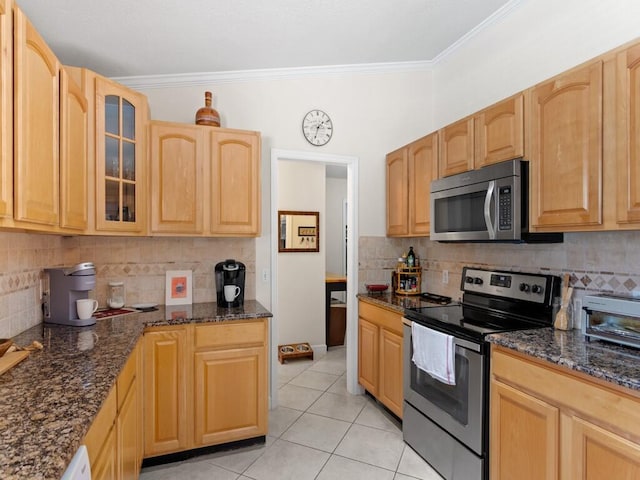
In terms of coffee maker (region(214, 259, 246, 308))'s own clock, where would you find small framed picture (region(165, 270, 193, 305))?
The small framed picture is roughly at 4 o'clock from the coffee maker.

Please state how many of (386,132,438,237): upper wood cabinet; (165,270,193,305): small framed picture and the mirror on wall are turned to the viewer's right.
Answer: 0

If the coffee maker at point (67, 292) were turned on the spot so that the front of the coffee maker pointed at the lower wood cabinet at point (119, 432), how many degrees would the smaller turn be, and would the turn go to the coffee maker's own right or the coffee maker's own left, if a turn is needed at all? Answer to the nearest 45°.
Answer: approximately 90° to the coffee maker's own right

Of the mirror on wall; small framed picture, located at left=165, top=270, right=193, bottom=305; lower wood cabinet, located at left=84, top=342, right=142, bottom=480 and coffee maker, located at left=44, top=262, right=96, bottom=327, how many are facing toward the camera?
2

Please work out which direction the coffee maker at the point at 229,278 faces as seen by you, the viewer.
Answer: facing the viewer

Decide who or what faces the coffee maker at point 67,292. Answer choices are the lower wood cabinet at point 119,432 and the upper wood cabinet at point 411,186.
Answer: the upper wood cabinet

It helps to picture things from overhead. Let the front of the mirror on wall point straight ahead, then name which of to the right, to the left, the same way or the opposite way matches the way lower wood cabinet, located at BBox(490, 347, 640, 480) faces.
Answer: to the right

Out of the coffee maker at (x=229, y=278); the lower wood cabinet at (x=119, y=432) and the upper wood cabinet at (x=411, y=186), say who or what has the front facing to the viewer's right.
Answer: the lower wood cabinet

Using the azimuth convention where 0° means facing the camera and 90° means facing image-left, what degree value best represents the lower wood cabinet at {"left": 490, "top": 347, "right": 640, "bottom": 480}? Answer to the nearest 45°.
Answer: approximately 45°

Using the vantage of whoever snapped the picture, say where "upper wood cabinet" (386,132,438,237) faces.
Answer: facing the viewer and to the left of the viewer

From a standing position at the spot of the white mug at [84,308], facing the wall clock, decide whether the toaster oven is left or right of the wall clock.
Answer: right

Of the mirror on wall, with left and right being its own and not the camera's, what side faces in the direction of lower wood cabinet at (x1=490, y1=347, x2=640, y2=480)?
front

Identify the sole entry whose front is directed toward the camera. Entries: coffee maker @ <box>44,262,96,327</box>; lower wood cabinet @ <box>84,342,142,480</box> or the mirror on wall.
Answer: the mirror on wall

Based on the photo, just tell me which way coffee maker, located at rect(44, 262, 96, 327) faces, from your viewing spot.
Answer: facing to the right of the viewer

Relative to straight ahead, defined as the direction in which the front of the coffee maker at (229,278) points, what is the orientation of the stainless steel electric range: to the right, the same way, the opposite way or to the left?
to the right

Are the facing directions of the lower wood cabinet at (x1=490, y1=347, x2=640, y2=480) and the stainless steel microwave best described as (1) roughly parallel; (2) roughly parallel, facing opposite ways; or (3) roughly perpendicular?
roughly parallel

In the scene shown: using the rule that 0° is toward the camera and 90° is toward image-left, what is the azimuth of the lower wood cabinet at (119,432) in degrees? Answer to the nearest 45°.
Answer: approximately 270°

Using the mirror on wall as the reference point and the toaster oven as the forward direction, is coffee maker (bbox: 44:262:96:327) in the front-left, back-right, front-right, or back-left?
front-right
